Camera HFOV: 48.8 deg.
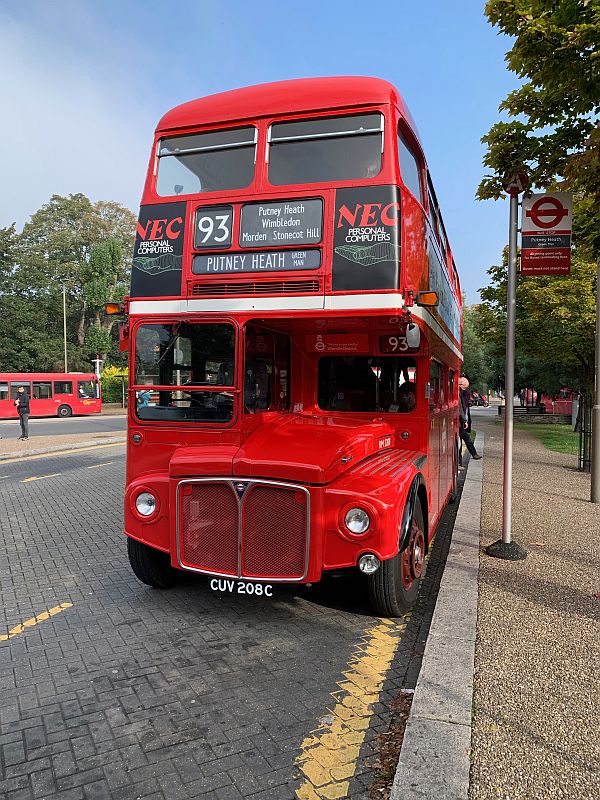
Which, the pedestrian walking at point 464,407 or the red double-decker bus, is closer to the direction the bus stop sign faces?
the red double-decker bus

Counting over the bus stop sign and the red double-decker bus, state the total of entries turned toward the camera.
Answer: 2

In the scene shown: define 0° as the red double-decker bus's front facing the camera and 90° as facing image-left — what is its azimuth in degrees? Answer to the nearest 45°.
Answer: approximately 0°

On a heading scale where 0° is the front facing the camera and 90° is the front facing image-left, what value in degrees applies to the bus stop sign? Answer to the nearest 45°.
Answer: approximately 0°

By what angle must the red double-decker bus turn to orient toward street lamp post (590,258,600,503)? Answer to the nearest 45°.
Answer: approximately 135° to its left

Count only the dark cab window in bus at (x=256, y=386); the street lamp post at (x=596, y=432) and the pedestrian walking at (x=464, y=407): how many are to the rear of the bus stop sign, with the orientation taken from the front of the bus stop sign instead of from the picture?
2

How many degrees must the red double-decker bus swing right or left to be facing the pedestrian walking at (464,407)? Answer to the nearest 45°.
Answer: approximately 135° to its left
